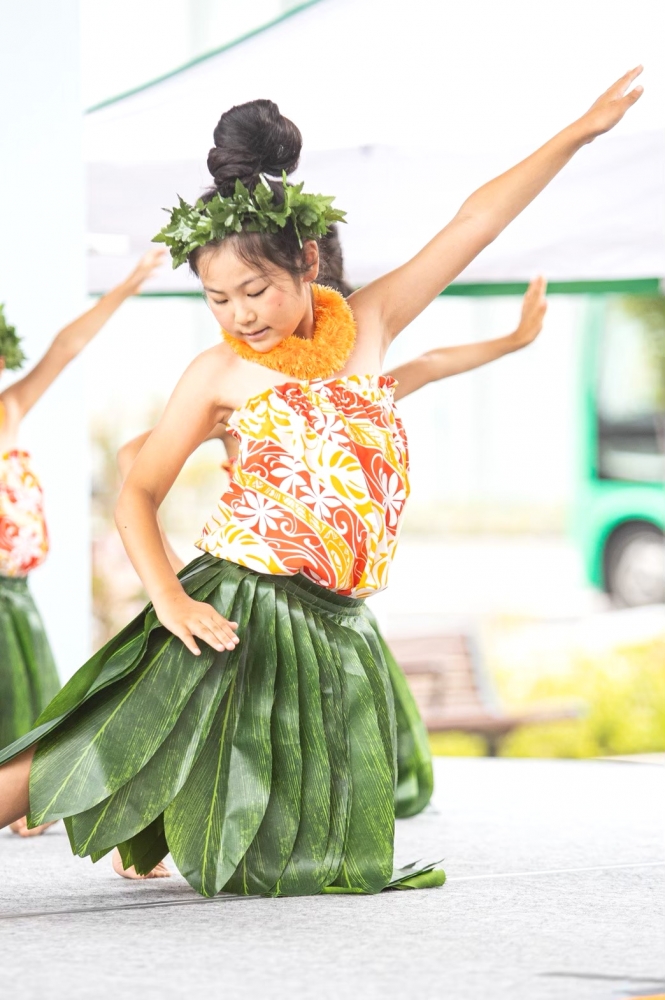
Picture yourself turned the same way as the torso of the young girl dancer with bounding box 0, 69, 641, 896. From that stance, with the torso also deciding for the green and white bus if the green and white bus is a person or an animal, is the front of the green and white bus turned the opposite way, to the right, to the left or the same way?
to the right

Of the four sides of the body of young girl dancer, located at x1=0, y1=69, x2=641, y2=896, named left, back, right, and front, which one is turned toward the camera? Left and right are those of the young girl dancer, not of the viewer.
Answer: front

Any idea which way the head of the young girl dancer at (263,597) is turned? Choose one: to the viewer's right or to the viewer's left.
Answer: to the viewer's left

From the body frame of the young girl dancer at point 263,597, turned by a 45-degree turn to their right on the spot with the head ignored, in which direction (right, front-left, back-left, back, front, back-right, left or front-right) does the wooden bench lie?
back-right

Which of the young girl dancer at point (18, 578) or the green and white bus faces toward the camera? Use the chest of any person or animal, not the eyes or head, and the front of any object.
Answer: the young girl dancer

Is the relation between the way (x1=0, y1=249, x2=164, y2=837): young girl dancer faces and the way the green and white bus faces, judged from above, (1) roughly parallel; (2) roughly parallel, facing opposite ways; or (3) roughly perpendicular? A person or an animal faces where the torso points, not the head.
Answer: roughly perpendicular

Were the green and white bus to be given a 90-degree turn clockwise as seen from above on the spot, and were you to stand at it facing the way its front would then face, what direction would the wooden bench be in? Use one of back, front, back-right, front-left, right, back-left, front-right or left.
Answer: back-left

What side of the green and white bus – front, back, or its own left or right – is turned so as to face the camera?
left

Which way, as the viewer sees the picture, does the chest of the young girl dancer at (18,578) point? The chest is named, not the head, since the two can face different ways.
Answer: toward the camera

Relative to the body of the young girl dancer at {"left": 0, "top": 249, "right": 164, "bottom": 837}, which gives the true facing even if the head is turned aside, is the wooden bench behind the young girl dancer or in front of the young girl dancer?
behind

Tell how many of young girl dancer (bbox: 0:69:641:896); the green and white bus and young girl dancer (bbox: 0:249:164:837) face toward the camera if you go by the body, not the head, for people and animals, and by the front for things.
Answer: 2

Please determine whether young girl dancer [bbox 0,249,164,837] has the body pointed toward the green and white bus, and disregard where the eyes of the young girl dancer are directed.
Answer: no

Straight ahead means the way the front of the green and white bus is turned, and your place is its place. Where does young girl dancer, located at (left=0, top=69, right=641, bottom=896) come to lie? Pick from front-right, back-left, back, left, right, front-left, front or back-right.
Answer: left

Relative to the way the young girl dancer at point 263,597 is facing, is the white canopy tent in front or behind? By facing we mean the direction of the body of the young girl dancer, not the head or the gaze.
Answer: behind

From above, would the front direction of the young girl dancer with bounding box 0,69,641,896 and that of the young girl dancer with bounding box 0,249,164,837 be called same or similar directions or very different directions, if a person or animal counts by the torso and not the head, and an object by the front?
same or similar directions
